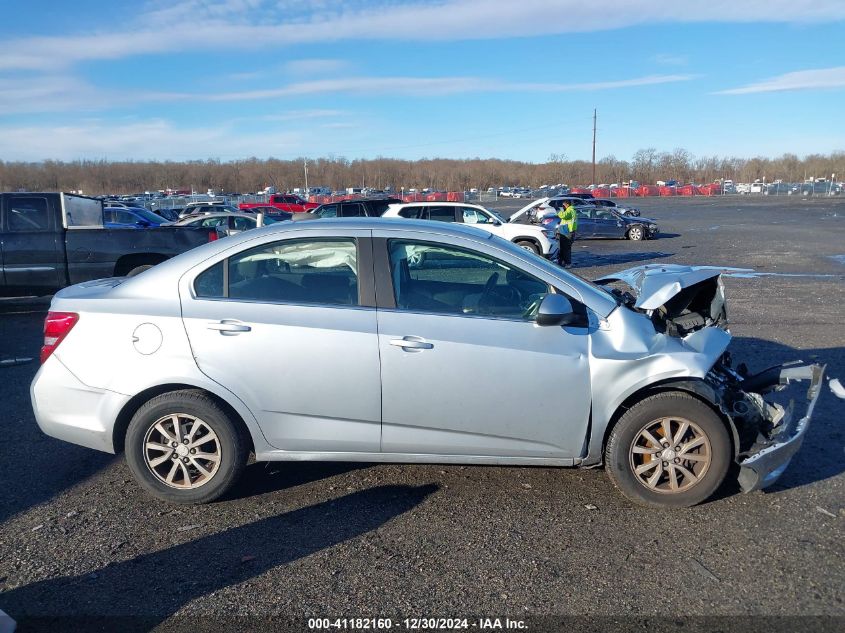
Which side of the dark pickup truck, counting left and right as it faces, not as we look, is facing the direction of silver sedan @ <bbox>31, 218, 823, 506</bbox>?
left

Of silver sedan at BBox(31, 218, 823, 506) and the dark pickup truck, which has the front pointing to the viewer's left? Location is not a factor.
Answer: the dark pickup truck

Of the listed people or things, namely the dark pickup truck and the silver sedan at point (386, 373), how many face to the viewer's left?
1

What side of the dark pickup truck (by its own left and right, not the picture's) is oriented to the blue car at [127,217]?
right

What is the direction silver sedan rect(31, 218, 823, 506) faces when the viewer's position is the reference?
facing to the right of the viewer

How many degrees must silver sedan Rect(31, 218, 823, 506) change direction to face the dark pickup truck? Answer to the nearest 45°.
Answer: approximately 135° to its left

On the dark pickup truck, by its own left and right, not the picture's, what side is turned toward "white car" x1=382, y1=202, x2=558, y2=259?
back

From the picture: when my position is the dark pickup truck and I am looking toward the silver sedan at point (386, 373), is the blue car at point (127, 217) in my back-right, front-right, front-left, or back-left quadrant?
back-left

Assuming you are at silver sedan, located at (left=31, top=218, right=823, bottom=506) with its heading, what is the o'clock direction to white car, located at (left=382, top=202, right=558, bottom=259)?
The white car is roughly at 9 o'clock from the silver sedan.

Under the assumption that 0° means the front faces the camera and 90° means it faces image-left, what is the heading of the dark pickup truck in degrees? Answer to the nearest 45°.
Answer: approximately 90°

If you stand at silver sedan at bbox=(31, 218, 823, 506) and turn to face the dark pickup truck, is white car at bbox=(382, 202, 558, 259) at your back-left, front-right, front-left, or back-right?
front-right

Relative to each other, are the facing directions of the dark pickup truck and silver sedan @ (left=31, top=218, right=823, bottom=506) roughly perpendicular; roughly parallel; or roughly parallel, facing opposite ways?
roughly parallel, facing opposite ways

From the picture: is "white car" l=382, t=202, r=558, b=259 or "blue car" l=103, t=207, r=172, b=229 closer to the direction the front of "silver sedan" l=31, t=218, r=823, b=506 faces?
the white car

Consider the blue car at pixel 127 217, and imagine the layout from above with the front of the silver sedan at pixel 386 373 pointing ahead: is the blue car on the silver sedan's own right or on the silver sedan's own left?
on the silver sedan's own left
